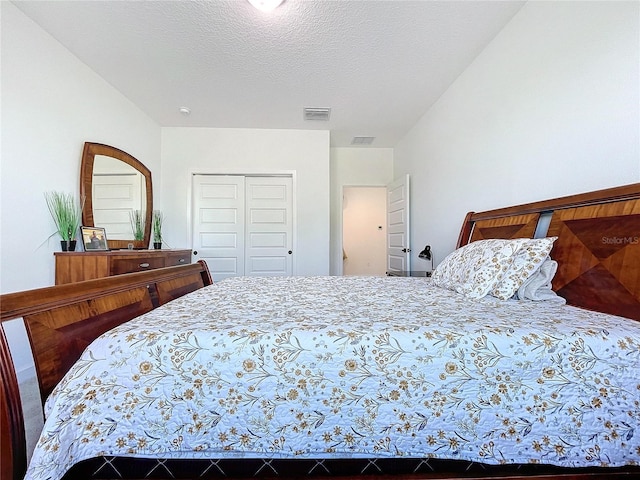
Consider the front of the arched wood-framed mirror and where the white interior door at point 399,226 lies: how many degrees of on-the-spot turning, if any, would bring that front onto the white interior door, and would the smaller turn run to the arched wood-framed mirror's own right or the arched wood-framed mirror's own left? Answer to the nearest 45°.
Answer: approximately 45° to the arched wood-framed mirror's own left

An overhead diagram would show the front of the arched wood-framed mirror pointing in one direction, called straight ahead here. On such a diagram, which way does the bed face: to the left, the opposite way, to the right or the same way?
the opposite way

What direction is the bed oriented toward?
to the viewer's left

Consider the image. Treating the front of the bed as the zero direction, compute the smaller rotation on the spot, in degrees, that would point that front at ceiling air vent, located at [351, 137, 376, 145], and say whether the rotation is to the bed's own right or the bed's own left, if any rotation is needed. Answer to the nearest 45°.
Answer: approximately 90° to the bed's own right

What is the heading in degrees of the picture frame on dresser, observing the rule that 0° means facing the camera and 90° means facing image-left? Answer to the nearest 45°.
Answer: approximately 315°

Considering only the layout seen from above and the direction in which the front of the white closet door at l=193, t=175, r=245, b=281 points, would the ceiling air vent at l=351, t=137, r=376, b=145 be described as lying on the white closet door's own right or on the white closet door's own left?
on the white closet door's own left

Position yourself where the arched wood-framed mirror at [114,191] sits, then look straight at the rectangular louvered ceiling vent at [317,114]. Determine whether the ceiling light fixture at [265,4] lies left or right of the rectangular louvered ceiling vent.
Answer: right

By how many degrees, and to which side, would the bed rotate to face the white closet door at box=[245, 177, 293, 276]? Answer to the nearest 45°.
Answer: approximately 90° to its right

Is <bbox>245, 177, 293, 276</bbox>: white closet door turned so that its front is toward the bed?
yes

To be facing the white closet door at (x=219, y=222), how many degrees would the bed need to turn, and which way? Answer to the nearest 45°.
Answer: approximately 45° to its right
